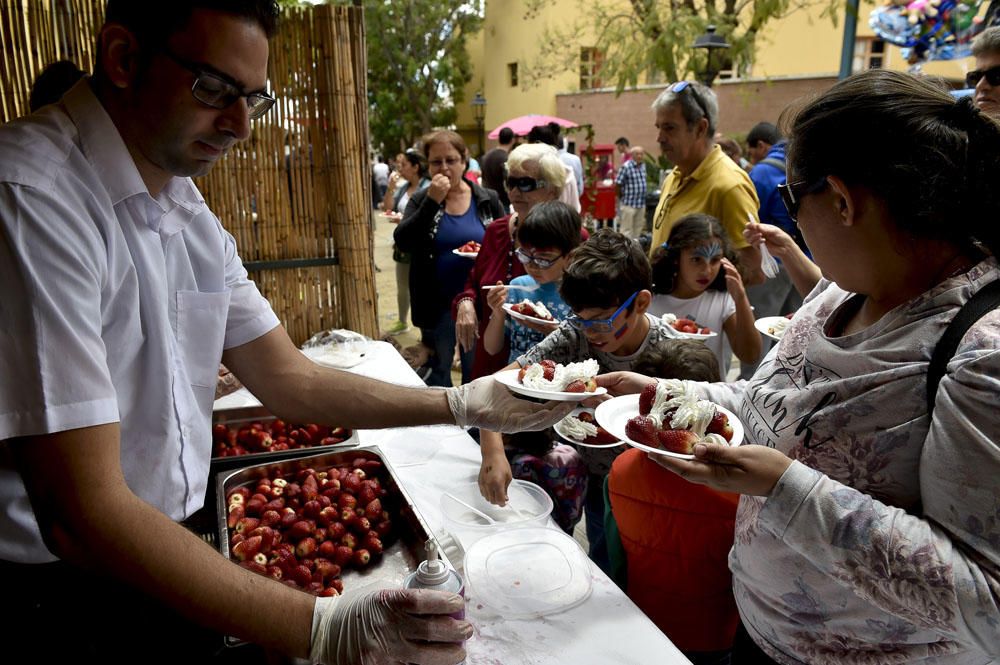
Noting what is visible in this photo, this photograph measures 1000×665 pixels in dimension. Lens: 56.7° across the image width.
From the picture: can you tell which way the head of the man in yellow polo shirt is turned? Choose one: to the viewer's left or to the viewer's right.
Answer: to the viewer's left

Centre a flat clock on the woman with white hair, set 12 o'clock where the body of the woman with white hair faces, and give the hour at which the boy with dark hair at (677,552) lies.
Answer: The boy with dark hair is roughly at 10 o'clock from the woman with white hair.

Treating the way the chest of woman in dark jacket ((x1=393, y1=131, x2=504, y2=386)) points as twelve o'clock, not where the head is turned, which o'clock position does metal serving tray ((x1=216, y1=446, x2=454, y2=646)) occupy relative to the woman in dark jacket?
The metal serving tray is roughly at 12 o'clock from the woman in dark jacket.

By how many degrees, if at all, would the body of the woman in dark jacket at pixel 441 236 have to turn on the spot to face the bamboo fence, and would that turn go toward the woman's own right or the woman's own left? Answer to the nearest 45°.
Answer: approximately 45° to the woman's own right

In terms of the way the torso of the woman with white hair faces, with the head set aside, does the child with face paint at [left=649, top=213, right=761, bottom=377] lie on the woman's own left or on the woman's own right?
on the woman's own left

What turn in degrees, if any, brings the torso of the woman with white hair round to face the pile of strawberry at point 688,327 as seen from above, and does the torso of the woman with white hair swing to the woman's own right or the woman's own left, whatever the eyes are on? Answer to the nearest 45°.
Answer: approximately 90° to the woman's own left

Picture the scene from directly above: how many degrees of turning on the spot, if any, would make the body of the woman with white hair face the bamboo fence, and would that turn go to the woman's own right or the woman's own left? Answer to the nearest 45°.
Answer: approximately 45° to the woman's own right

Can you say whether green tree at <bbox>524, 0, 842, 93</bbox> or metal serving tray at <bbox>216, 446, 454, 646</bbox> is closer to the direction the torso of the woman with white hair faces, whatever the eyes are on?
the metal serving tray
